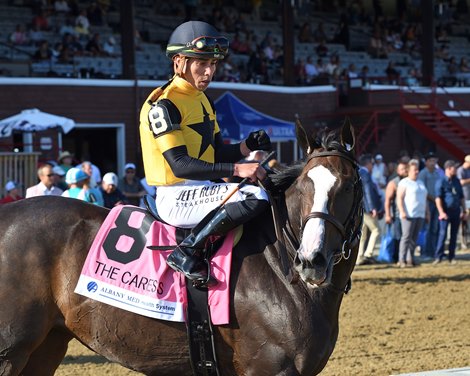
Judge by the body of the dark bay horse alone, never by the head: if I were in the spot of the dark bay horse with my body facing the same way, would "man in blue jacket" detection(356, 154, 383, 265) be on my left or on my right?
on my left

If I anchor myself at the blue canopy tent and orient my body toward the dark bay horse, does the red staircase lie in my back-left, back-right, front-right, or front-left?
back-left

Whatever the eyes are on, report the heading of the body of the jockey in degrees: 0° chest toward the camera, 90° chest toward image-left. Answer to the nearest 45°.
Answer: approximately 315°

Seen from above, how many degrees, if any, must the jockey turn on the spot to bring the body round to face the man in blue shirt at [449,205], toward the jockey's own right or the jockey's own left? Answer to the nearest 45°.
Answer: approximately 135° to the jockey's own left

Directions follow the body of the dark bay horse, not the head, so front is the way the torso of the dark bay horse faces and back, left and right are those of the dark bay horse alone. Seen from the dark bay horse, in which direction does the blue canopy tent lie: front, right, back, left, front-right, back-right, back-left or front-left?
back-left

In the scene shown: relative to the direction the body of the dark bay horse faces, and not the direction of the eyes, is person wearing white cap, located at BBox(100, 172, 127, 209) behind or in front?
behind

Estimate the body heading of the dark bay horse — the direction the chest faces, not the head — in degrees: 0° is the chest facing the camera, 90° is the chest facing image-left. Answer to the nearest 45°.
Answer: approximately 315°

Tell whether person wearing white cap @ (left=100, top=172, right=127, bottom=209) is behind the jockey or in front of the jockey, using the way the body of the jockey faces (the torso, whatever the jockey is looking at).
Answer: behind
